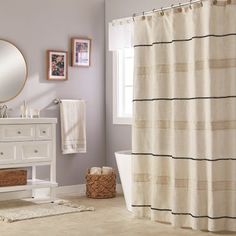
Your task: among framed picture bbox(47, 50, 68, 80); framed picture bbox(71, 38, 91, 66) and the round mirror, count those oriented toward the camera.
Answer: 3

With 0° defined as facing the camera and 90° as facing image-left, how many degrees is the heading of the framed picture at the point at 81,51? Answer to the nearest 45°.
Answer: approximately 0°

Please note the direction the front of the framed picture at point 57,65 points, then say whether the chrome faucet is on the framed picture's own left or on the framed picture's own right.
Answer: on the framed picture's own right

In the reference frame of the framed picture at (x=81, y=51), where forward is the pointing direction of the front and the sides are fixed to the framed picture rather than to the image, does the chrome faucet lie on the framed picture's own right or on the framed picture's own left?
on the framed picture's own right
